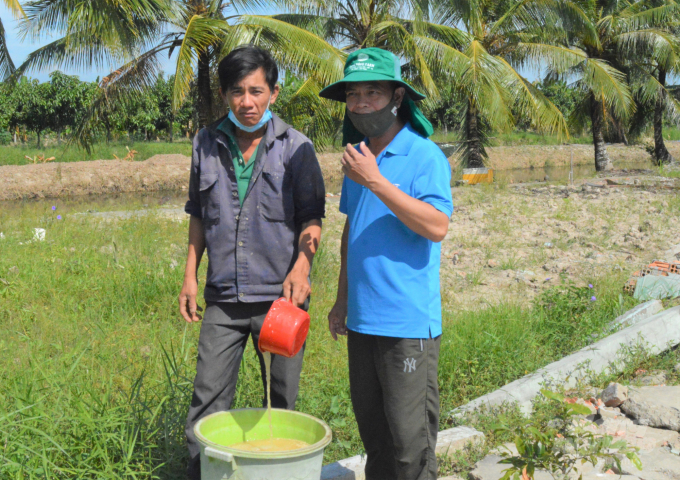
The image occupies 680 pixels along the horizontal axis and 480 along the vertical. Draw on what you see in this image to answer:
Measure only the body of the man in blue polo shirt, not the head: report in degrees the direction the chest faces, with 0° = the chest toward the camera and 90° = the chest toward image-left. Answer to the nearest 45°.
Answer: approximately 45°

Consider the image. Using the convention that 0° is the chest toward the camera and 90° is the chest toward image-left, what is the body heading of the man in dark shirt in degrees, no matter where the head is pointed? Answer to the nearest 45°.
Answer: approximately 0°

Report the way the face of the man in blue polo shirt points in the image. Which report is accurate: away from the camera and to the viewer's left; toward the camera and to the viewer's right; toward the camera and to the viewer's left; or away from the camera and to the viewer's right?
toward the camera and to the viewer's left

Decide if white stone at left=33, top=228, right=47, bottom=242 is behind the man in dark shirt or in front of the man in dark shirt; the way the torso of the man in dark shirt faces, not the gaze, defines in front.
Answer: behind

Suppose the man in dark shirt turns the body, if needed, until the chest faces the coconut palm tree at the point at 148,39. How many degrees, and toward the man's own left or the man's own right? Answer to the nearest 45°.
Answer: approximately 180°

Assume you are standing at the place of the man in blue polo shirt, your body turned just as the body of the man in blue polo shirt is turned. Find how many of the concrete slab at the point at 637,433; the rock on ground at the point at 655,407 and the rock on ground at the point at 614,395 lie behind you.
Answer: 3

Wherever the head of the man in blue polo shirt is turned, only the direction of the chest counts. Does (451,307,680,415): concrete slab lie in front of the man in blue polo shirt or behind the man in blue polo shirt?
behind
